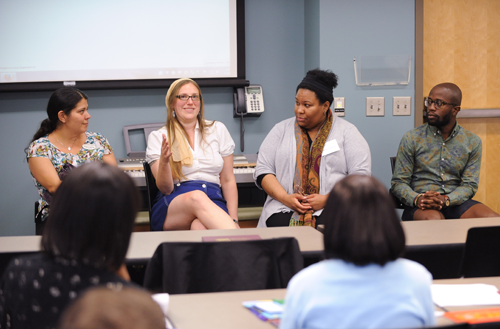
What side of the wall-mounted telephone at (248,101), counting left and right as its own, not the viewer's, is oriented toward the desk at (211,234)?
front

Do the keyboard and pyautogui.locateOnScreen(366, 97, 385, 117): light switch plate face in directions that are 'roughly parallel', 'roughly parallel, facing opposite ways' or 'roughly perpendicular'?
roughly parallel

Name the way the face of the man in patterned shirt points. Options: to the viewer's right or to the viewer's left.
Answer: to the viewer's left

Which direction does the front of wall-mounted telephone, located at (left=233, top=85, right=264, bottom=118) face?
toward the camera

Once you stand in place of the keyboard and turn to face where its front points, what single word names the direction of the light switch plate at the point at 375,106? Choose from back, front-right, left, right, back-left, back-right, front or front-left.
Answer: left

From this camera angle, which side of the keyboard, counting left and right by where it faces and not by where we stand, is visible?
front

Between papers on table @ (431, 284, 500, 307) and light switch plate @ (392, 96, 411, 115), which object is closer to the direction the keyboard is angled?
the papers on table

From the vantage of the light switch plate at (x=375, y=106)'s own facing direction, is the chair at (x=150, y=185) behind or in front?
in front

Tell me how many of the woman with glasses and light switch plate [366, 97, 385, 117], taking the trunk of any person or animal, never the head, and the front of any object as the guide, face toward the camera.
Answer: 2

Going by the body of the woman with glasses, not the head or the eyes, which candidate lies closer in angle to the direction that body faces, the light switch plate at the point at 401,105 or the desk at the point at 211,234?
the desk

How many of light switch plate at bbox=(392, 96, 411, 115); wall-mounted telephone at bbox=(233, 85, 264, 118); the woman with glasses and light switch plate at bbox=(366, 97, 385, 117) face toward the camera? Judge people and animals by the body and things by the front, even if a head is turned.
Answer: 4

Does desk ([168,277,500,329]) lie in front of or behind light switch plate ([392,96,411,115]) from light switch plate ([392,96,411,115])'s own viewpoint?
in front

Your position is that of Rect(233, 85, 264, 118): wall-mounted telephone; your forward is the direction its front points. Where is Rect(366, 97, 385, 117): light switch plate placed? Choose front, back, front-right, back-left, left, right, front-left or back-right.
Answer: left

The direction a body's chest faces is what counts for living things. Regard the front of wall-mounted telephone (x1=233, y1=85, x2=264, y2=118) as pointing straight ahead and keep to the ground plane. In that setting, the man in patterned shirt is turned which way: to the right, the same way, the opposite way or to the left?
the same way
